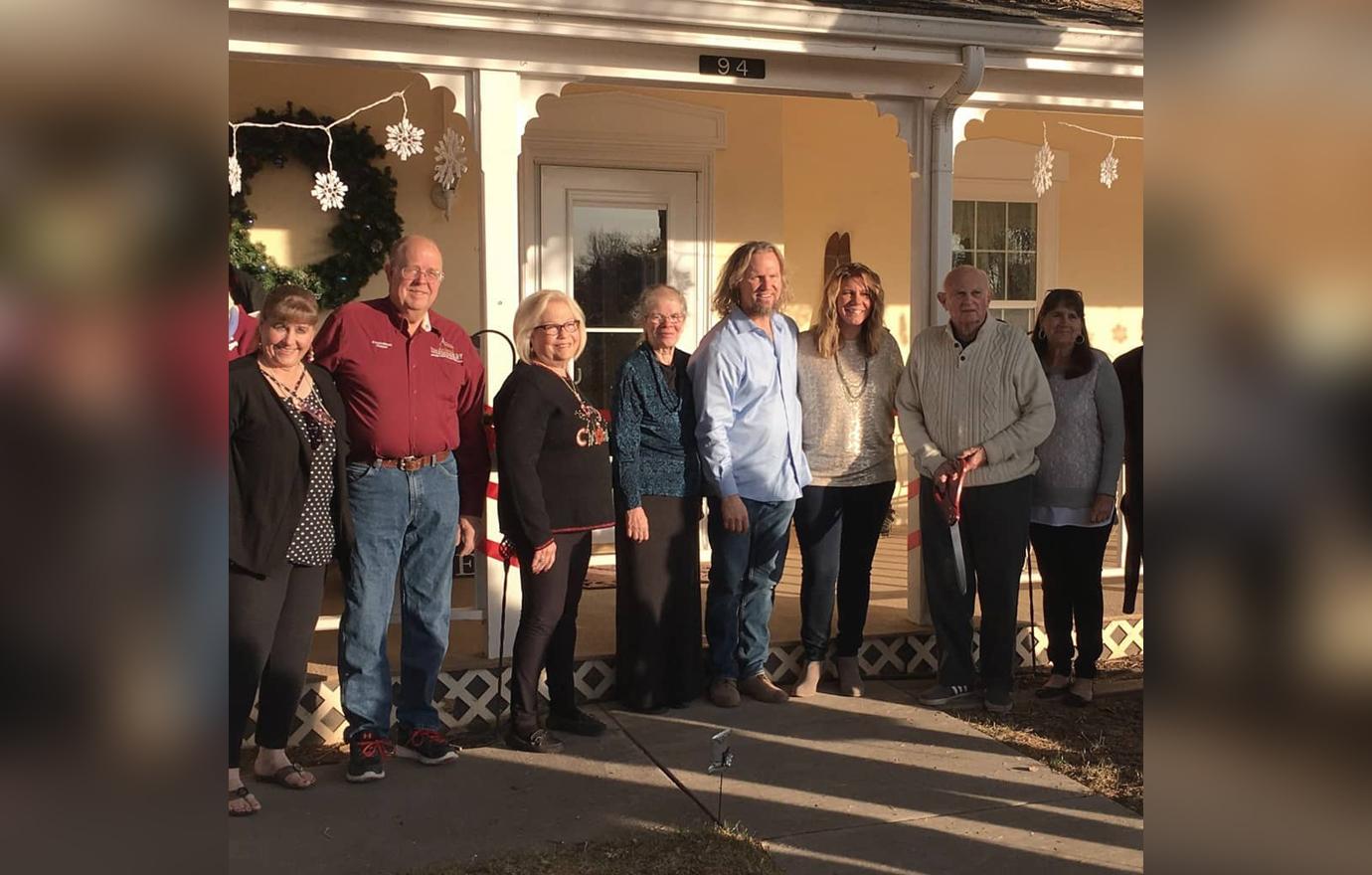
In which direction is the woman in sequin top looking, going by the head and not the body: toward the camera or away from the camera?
toward the camera

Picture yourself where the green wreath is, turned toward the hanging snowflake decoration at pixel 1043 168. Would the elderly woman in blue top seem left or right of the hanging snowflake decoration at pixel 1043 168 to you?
right

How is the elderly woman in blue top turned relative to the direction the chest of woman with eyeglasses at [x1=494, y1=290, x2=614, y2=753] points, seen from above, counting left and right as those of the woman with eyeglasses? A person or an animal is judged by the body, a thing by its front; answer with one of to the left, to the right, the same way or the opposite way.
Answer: the same way

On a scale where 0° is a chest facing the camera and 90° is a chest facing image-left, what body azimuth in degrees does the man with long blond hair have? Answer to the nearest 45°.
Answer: approximately 315°

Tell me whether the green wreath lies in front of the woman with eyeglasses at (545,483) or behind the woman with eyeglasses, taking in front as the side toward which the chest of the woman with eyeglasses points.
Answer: behind

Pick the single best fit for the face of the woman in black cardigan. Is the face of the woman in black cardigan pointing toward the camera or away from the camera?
toward the camera

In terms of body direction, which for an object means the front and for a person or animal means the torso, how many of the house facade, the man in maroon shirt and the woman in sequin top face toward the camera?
3

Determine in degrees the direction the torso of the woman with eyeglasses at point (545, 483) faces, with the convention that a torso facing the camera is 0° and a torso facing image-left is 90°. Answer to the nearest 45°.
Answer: approximately 315°

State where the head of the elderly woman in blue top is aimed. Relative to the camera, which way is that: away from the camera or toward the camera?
toward the camera

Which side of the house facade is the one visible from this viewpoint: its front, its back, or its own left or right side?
front

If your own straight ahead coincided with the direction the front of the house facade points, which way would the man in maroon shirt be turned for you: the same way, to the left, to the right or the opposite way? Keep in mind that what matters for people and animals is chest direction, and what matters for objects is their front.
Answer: the same way

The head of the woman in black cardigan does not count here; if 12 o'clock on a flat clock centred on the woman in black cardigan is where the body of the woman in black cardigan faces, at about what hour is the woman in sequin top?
The woman in sequin top is roughly at 10 o'clock from the woman in black cardigan.

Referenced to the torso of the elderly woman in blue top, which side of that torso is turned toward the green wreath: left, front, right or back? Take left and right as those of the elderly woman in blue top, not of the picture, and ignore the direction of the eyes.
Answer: back

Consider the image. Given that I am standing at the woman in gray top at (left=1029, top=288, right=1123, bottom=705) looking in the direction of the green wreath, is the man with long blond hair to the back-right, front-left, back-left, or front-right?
front-left

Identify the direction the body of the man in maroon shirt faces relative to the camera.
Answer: toward the camera
